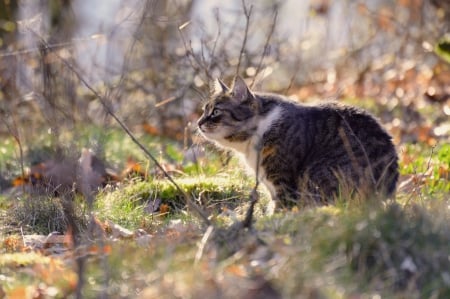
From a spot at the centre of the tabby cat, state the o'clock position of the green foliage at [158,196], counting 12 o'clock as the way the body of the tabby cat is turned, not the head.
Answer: The green foliage is roughly at 12 o'clock from the tabby cat.

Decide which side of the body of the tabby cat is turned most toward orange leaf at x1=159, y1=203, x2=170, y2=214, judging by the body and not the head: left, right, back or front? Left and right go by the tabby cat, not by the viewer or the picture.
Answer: front

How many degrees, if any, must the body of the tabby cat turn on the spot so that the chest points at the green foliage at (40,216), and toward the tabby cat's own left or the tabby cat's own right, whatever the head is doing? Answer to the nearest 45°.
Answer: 0° — it already faces it

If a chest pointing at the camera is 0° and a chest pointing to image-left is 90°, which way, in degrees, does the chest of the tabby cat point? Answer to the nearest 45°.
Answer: approximately 90°
